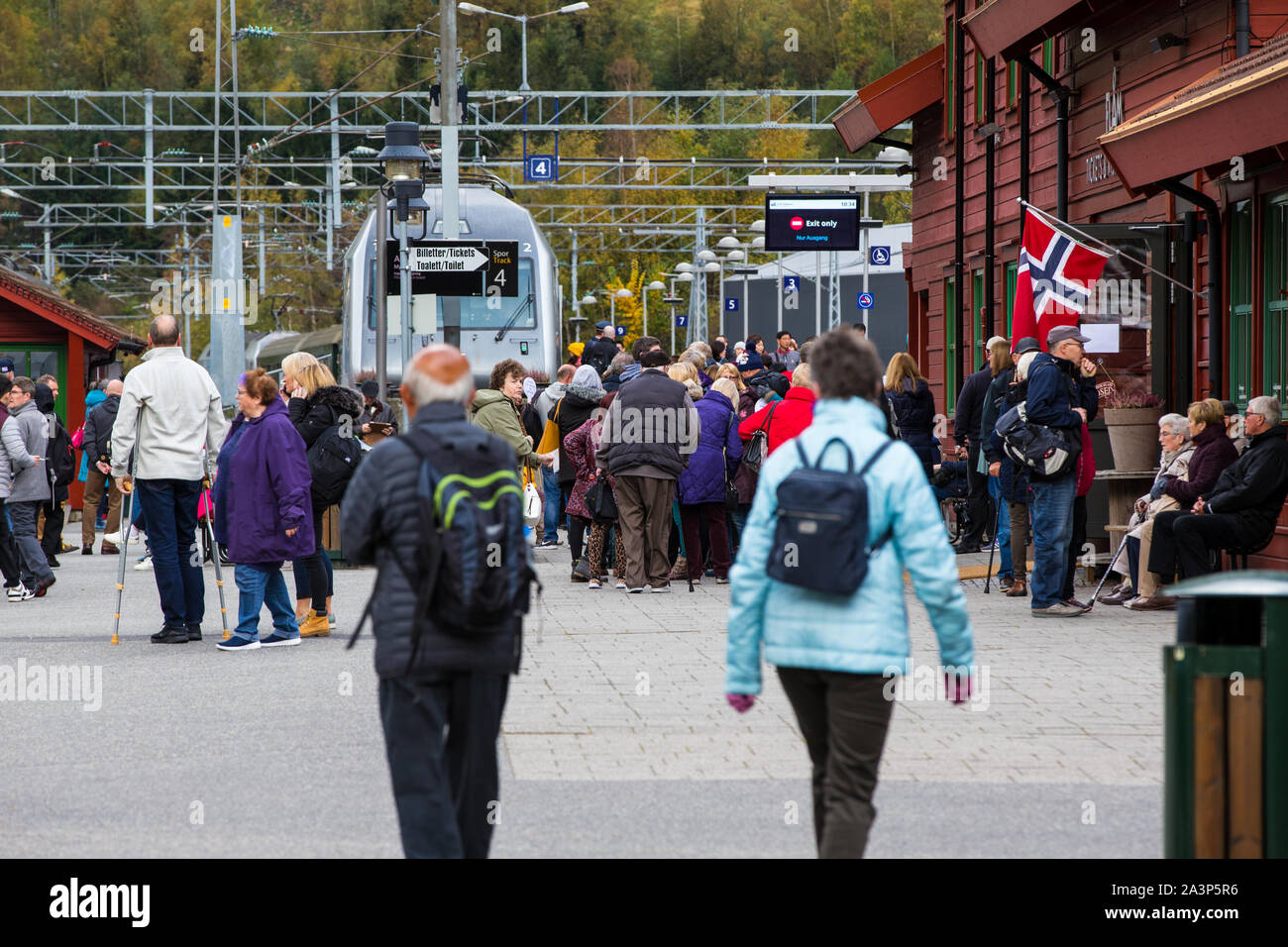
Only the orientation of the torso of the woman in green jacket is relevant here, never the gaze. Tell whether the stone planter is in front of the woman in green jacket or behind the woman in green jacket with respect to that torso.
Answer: in front

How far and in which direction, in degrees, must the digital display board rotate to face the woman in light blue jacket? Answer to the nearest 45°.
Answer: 0° — it already faces them

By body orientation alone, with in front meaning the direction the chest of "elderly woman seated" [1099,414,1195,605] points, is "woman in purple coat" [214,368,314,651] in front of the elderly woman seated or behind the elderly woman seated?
in front

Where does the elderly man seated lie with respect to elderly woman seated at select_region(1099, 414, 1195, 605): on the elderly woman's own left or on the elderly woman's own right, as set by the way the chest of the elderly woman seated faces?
on the elderly woman's own left

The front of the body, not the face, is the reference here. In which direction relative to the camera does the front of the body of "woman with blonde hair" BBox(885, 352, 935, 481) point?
away from the camera

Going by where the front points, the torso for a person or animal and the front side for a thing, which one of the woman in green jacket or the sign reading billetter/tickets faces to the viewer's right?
the woman in green jacket

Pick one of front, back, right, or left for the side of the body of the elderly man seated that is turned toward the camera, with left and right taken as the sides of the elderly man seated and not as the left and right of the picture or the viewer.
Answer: left

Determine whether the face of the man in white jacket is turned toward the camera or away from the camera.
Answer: away from the camera

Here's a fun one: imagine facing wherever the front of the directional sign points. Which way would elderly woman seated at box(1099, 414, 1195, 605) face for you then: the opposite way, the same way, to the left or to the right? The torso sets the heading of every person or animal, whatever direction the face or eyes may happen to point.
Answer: to the right

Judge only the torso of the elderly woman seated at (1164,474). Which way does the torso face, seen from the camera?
to the viewer's left

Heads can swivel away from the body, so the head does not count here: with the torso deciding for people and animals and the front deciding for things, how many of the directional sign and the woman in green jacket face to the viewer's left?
0
